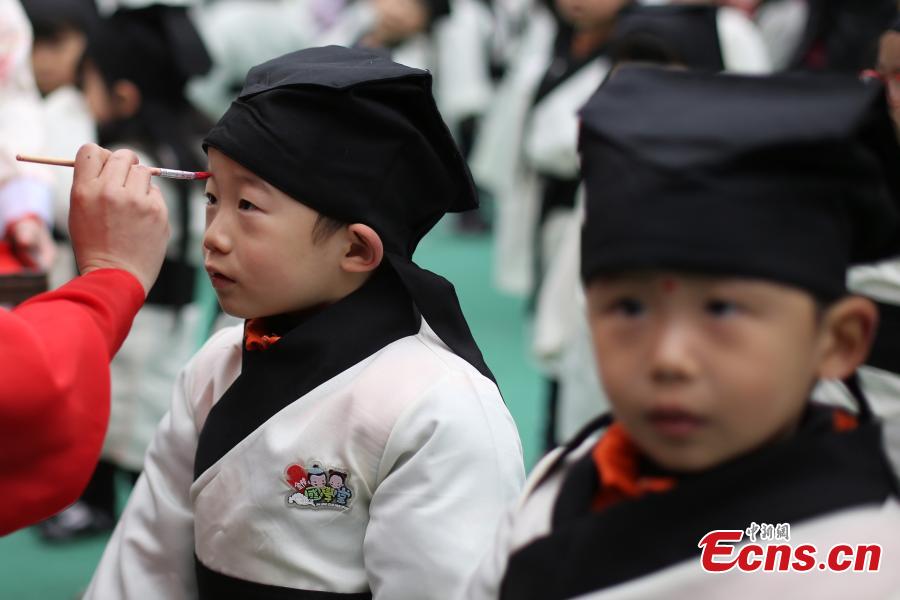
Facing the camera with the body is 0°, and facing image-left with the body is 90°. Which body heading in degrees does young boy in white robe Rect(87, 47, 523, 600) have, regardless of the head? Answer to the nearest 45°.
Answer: approximately 45°

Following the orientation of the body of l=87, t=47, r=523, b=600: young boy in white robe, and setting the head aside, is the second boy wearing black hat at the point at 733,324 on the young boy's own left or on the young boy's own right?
on the young boy's own left

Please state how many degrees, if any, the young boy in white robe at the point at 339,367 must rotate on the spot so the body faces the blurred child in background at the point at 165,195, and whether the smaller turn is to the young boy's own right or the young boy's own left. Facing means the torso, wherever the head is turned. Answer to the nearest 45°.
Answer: approximately 135° to the young boy's own right

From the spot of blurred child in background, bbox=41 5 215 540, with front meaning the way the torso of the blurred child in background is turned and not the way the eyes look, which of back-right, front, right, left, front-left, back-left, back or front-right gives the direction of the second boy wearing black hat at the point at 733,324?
left

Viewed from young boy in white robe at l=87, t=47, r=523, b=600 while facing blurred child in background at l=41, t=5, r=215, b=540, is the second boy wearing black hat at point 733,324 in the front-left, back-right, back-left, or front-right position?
back-right

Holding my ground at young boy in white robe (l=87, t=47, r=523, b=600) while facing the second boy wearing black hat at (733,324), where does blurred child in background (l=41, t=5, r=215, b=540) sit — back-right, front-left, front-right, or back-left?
back-left

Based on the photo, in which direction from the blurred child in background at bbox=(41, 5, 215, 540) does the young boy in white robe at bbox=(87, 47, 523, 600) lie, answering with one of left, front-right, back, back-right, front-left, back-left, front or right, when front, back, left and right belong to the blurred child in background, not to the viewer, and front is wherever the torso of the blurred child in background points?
left
